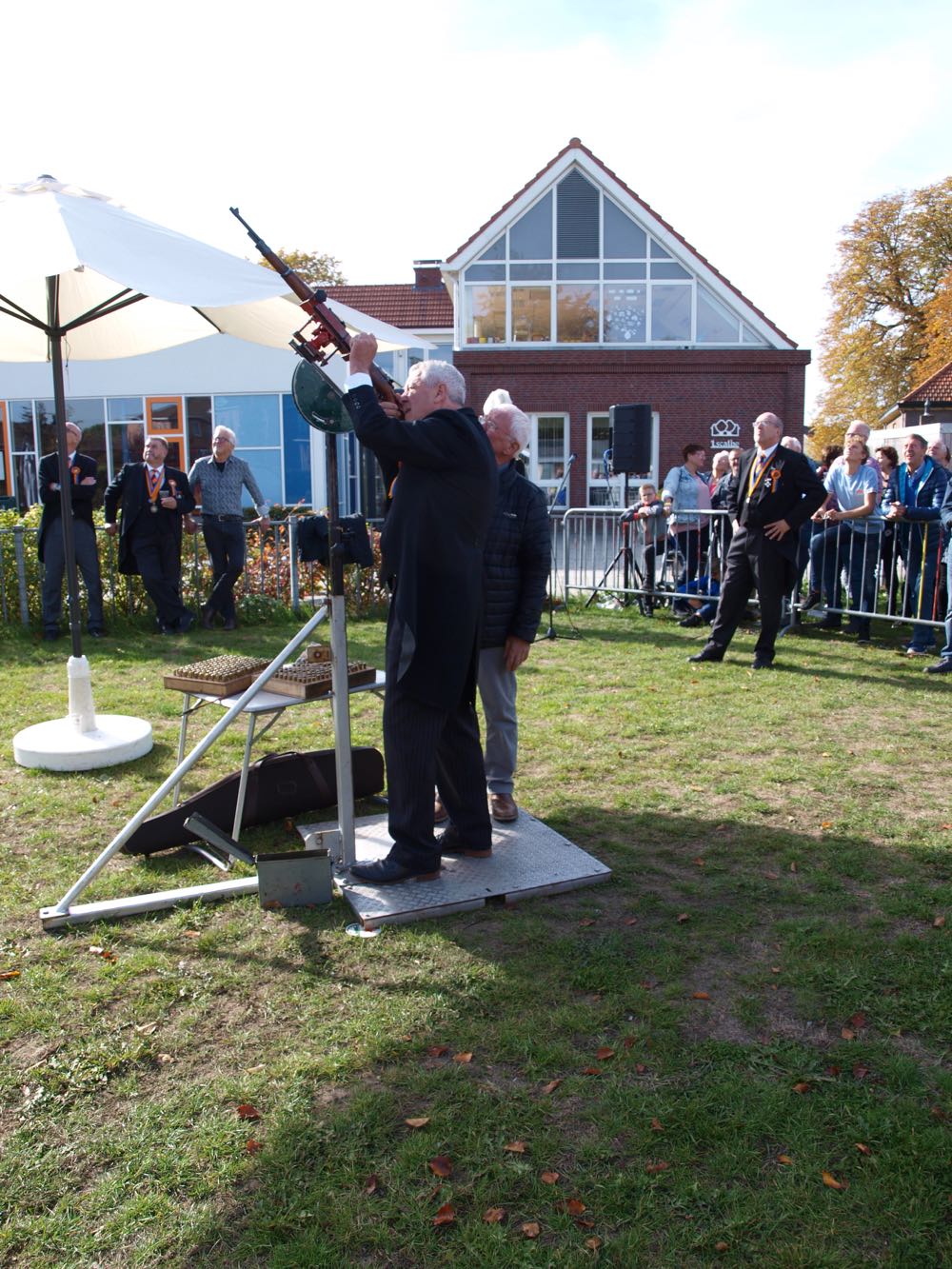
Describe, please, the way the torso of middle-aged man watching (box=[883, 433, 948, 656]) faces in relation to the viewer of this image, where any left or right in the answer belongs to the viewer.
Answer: facing the viewer and to the left of the viewer

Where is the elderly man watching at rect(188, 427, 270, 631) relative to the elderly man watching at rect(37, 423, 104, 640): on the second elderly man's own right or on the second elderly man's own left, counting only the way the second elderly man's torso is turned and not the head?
on the second elderly man's own left

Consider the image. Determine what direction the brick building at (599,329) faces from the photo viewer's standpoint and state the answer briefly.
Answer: facing the viewer

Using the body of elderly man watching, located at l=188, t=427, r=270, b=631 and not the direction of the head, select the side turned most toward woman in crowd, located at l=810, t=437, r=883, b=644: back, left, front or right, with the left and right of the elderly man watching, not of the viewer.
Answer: left

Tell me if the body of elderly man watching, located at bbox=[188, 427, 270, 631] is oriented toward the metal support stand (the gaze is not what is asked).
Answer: yes

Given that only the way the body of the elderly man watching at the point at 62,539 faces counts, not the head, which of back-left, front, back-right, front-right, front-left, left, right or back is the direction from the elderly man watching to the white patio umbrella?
front

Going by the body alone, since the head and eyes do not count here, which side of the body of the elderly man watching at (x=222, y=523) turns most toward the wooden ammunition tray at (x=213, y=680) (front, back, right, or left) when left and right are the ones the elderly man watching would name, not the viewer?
front

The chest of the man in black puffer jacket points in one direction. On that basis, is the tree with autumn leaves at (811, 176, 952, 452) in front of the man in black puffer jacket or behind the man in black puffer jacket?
behind

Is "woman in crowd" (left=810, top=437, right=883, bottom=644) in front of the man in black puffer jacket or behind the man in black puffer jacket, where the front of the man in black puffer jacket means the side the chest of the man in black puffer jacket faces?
behind

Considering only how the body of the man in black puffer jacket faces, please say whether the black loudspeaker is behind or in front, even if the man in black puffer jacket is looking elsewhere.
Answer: behind

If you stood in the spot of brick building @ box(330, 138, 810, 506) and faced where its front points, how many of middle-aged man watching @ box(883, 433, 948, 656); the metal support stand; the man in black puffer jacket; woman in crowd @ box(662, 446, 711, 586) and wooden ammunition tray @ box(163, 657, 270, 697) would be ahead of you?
5

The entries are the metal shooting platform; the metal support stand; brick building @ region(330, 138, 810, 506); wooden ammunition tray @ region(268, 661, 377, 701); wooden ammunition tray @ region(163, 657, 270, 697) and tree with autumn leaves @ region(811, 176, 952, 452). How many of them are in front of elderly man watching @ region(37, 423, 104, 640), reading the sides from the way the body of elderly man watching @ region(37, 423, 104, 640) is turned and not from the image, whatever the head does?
4

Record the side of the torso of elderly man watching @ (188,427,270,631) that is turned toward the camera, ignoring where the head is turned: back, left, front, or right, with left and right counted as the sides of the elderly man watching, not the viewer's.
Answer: front

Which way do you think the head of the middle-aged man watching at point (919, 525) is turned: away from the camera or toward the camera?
toward the camera
